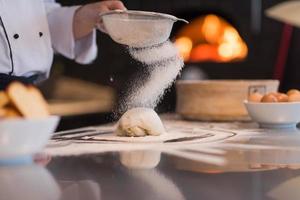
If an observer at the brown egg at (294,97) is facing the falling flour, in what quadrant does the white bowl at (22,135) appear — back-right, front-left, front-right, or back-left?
front-left

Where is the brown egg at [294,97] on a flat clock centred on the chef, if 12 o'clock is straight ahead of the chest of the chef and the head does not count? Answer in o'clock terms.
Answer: The brown egg is roughly at 11 o'clock from the chef.

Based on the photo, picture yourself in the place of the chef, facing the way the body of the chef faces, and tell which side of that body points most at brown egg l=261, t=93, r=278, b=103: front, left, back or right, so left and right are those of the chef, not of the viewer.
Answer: front

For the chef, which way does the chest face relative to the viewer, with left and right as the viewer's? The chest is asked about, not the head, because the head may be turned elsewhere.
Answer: facing the viewer and to the right of the viewer

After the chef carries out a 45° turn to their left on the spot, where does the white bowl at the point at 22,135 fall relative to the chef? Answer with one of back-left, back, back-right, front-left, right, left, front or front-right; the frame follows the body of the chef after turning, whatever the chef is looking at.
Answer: right

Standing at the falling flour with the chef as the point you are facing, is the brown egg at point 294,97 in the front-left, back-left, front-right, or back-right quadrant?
back-right
